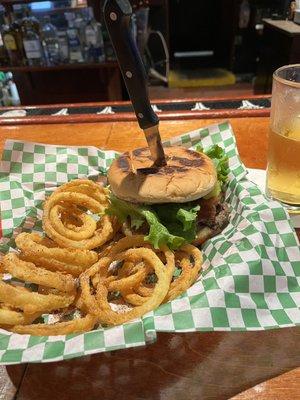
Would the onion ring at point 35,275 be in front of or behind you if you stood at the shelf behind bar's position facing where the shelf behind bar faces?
in front

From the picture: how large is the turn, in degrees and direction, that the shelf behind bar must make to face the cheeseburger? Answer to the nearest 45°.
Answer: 0° — it already faces it

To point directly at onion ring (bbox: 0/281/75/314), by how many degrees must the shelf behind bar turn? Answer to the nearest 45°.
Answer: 0° — it already faces it

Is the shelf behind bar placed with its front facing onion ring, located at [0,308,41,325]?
yes

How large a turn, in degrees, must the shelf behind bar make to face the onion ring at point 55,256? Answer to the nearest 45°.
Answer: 0° — it already faces it

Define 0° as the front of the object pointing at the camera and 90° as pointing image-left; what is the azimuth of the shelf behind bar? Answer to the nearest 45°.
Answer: approximately 0°

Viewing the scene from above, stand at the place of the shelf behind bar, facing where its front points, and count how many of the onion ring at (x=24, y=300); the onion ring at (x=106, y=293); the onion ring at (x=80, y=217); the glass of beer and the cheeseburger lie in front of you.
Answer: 5

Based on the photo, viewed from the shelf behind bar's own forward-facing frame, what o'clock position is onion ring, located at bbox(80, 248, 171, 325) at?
The onion ring is roughly at 12 o'clock from the shelf behind bar.

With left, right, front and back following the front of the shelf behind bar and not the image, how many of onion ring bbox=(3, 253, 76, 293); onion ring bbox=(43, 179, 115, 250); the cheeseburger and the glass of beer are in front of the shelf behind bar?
4
